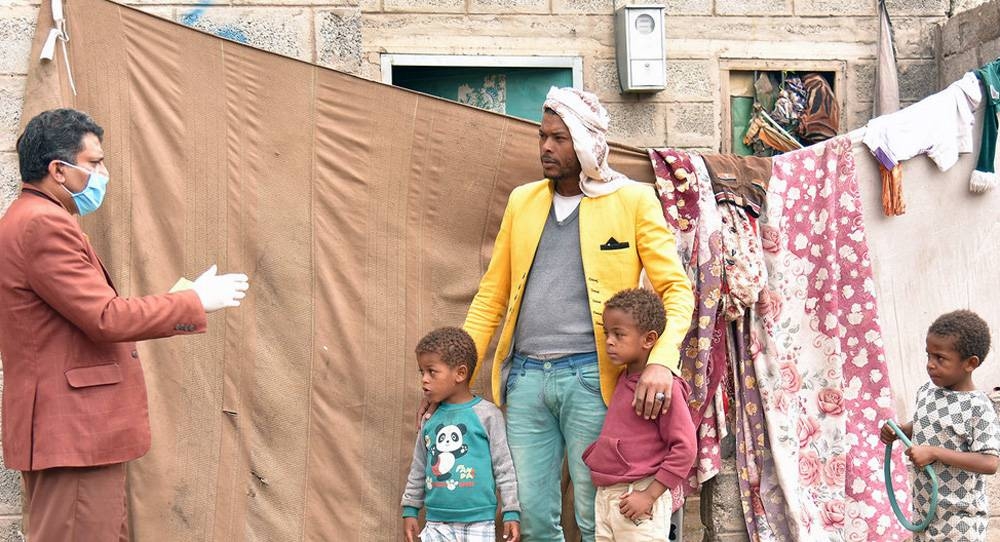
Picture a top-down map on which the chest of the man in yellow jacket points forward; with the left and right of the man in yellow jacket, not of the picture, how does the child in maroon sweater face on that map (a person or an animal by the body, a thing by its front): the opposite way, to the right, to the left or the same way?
the same way

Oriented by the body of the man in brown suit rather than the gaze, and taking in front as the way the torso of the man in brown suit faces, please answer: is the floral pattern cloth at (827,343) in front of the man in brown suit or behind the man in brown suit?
in front

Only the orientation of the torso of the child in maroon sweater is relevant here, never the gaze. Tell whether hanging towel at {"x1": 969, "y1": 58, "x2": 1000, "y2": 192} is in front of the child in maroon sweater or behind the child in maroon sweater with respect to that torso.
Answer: behind

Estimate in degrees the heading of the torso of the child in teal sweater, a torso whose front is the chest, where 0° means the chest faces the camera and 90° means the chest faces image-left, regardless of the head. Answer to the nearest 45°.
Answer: approximately 45°

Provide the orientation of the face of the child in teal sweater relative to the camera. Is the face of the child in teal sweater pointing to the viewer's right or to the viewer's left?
to the viewer's left

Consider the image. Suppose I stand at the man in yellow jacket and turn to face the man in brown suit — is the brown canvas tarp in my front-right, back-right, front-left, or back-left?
front-right

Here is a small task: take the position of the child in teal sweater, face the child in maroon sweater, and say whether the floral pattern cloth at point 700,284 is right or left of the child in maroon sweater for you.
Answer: left

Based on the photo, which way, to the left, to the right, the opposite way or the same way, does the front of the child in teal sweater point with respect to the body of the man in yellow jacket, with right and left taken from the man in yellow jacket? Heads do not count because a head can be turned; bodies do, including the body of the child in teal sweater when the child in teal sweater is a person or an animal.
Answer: the same way

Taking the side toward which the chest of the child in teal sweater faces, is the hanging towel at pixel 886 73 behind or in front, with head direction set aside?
behind

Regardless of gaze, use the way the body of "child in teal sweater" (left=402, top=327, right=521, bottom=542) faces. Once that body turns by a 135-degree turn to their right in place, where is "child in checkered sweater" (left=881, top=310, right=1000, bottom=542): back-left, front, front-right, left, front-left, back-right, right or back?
right

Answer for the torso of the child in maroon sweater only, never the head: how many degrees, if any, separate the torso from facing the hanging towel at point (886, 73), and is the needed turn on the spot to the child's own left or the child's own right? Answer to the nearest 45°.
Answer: approximately 180°

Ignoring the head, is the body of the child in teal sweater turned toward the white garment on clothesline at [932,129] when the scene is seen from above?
no

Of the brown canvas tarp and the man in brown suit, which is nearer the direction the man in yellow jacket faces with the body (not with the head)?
the man in brown suit

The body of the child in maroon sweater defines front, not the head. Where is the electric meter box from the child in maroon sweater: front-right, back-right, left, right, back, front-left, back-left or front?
back-right

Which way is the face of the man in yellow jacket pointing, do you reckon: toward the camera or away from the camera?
toward the camera

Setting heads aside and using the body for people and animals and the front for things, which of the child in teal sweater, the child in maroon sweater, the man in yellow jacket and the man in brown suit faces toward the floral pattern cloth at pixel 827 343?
the man in brown suit

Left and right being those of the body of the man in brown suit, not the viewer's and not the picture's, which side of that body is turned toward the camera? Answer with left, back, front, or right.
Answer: right
